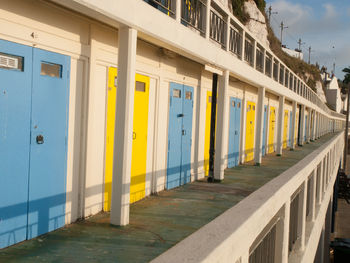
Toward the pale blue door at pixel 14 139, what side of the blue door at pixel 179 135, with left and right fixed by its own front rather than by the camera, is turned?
right

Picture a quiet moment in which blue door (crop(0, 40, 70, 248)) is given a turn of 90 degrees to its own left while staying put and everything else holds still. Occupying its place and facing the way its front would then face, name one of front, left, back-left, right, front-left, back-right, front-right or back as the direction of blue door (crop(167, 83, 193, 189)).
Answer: front

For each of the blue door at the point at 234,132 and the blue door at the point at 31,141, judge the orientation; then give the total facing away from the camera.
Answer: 0

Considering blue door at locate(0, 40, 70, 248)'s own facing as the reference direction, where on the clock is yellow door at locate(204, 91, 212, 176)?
The yellow door is roughly at 9 o'clock from the blue door.

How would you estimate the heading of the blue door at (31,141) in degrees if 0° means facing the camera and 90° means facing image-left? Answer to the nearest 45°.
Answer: approximately 315°

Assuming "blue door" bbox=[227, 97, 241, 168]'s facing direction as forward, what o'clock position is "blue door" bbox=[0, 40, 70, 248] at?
"blue door" bbox=[0, 40, 70, 248] is roughly at 2 o'clock from "blue door" bbox=[227, 97, 241, 168].

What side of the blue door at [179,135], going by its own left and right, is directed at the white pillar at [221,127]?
left

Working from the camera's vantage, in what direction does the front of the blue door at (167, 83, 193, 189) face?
facing the viewer and to the right of the viewer

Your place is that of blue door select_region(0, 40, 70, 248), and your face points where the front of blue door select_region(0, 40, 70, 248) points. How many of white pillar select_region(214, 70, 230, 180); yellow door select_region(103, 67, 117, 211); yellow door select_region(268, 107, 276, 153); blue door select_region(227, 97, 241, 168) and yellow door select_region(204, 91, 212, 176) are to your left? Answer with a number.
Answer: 5

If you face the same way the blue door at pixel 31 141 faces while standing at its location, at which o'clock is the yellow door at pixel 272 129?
The yellow door is roughly at 9 o'clock from the blue door.

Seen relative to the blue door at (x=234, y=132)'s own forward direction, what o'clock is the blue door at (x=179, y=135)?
the blue door at (x=179, y=135) is roughly at 2 o'clock from the blue door at (x=234, y=132).

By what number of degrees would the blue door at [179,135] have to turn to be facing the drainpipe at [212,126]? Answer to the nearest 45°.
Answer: approximately 90° to its left

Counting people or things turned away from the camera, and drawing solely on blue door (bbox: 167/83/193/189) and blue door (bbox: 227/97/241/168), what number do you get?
0
